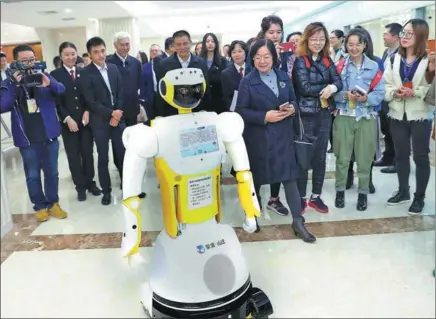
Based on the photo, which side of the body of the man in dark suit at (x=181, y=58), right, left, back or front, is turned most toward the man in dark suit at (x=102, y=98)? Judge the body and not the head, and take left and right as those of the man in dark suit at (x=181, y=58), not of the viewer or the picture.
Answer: right

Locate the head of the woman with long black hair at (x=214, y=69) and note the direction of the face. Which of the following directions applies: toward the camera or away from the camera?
toward the camera

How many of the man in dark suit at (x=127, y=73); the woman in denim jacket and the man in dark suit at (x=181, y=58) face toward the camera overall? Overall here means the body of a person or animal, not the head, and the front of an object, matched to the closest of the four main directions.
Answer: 3

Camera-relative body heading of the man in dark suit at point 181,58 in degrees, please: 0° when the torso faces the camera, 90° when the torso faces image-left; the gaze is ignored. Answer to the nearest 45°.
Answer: approximately 0°

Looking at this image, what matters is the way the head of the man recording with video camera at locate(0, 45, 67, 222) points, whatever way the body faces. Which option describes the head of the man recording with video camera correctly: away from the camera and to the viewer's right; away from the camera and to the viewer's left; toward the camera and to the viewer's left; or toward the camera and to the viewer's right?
toward the camera and to the viewer's right

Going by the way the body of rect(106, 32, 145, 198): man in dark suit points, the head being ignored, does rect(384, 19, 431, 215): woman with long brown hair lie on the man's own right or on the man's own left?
on the man's own left

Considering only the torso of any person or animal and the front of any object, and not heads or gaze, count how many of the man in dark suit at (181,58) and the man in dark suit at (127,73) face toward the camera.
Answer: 2

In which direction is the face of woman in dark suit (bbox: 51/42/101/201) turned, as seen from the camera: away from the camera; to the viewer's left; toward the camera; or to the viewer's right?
toward the camera

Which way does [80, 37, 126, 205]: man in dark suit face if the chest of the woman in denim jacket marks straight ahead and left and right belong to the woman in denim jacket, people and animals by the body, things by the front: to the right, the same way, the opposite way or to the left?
to the left

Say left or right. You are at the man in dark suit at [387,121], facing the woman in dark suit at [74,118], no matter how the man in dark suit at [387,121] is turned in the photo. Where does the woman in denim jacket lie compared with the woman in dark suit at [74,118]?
left

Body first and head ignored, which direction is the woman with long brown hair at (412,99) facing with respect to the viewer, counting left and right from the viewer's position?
facing the viewer and to the left of the viewer

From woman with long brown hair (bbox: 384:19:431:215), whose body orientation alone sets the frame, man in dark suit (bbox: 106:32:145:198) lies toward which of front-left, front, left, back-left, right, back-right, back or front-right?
front-right

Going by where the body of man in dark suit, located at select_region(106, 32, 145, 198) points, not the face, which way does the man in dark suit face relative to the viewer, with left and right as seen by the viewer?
facing the viewer

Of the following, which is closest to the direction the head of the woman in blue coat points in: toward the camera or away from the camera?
toward the camera

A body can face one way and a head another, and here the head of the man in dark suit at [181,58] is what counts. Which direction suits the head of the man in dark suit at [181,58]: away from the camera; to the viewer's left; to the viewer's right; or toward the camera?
toward the camera

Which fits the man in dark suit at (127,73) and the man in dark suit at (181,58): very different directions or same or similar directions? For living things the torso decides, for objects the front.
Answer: same or similar directions

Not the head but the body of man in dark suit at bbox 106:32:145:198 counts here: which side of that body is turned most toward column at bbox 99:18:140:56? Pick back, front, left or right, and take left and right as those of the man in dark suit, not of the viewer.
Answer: back
